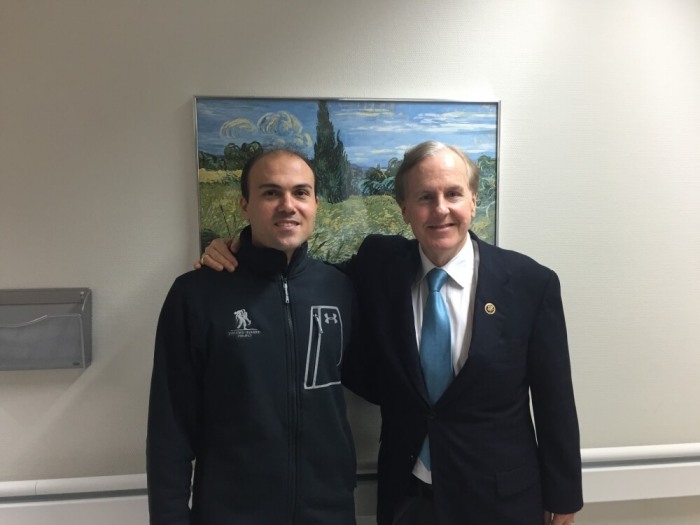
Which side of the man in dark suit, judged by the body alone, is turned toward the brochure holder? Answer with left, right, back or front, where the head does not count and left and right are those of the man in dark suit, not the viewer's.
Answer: right

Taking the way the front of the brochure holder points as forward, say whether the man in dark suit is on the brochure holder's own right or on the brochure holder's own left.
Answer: on the brochure holder's own left

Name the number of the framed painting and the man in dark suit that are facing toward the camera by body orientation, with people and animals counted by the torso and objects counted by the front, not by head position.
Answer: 2

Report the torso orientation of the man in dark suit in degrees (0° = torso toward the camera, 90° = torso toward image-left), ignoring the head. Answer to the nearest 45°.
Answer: approximately 0°

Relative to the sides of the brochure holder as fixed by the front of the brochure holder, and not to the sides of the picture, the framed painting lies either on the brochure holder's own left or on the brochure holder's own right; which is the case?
on the brochure holder's own left

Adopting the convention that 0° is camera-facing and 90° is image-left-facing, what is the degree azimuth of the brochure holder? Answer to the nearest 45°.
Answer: approximately 0°
